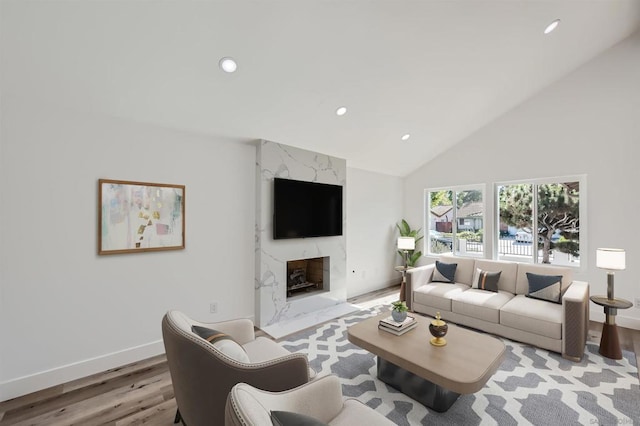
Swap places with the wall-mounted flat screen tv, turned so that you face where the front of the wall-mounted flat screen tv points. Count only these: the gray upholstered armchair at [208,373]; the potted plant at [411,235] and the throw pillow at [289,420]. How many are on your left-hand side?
1

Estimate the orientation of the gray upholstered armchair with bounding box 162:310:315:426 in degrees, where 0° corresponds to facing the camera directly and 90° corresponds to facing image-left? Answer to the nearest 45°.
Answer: approximately 225°

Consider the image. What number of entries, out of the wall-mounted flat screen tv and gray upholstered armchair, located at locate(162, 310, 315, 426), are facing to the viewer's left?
0

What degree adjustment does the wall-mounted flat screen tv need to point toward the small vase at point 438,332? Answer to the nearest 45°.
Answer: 0° — it already faces it

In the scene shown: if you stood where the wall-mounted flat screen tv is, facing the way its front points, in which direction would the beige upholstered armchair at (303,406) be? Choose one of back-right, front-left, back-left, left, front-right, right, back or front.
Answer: front-right

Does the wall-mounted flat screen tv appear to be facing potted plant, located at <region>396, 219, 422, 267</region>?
no

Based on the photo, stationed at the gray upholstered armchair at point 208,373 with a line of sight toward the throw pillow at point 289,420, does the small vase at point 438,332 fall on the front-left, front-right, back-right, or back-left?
front-left

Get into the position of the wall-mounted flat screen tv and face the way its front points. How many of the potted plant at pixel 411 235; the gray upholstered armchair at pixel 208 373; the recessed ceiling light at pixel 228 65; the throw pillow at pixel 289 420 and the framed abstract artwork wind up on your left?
1

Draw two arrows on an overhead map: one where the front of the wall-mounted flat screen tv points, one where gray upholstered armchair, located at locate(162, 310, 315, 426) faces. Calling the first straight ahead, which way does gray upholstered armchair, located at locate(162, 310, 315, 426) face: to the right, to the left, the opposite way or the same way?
to the left

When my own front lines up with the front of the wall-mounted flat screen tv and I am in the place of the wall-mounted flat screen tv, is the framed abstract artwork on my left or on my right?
on my right

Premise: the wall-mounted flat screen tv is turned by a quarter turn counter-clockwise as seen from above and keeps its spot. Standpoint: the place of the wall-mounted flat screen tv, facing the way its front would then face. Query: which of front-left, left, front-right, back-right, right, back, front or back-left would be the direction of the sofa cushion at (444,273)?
front-right

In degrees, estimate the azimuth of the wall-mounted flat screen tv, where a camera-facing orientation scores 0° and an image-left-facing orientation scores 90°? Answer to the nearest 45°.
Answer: approximately 315°

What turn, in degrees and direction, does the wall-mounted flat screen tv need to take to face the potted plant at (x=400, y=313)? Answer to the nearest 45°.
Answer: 0° — it already faces it

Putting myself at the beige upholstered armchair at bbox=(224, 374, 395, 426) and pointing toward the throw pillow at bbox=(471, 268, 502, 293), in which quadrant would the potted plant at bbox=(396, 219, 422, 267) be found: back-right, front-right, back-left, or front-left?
front-left

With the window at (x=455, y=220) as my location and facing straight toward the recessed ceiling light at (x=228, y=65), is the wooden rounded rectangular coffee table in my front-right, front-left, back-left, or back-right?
front-left
